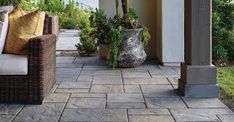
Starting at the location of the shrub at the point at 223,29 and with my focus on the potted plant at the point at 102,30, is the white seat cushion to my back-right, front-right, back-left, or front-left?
front-left

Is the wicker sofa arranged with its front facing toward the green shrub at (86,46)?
no

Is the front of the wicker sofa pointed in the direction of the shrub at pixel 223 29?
no
